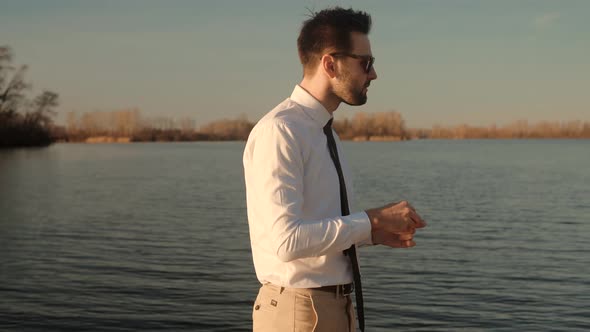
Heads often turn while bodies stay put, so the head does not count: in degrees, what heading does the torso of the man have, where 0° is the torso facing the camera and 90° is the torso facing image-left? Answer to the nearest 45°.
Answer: approximately 270°

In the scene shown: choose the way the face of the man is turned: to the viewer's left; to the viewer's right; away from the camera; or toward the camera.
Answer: to the viewer's right
